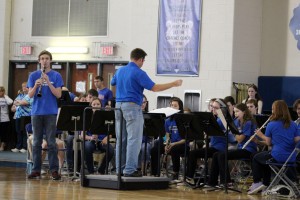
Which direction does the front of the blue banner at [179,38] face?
toward the camera

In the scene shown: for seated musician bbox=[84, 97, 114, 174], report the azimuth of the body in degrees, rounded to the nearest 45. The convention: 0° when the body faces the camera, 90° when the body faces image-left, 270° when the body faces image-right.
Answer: approximately 0°

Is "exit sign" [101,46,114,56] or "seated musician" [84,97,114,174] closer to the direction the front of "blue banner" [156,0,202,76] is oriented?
the seated musician

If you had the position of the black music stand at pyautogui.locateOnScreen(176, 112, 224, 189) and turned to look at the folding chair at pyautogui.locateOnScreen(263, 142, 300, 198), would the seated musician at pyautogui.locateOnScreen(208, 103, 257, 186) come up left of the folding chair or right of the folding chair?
left

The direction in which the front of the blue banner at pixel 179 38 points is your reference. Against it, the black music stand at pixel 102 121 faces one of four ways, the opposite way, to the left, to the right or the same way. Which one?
the opposite way

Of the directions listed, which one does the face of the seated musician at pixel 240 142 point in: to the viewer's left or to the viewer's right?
to the viewer's left

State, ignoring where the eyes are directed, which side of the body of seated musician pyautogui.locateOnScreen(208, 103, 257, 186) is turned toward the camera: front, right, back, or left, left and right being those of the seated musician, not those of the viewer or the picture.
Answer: left

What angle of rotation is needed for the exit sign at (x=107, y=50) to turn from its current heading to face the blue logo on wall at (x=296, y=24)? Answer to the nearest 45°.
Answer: approximately 45° to its left

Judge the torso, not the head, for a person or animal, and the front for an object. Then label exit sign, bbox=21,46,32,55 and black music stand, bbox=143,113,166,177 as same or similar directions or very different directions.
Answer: very different directions

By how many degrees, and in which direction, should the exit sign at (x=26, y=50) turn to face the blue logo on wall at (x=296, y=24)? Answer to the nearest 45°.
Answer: approximately 45° to its left

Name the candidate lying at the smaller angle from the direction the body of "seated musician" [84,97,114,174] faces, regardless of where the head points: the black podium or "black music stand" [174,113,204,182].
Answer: the black podium

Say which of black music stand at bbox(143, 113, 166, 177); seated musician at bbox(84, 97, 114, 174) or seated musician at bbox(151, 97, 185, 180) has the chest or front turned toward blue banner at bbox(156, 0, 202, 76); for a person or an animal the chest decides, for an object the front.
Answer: the black music stand

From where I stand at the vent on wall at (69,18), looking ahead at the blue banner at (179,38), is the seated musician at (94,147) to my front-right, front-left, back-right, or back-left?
front-right

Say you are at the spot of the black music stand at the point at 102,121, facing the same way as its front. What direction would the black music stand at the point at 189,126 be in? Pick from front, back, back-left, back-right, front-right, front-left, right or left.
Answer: right

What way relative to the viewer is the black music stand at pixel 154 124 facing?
away from the camera
